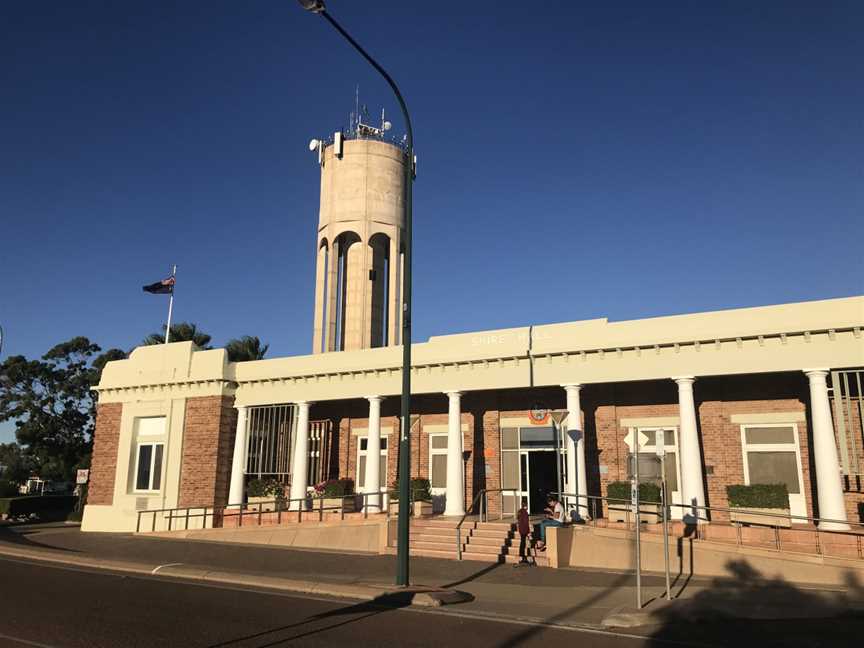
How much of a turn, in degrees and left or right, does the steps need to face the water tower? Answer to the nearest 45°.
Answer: approximately 180°

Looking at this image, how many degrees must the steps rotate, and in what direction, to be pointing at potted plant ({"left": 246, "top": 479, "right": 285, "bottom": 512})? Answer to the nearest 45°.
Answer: approximately 135° to its right

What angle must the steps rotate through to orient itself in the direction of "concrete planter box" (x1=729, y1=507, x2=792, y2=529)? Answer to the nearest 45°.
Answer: approximately 90° to its left

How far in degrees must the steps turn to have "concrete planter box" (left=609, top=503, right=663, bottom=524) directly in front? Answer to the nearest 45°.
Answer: approximately 90° to its left

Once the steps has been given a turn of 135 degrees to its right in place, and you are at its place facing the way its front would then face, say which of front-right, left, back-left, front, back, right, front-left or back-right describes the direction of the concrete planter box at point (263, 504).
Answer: front

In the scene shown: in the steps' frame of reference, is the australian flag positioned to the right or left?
on its right

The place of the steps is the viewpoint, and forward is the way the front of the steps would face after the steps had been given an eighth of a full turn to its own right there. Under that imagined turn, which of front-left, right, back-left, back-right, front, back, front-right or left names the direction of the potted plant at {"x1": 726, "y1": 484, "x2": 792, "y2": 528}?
back-left

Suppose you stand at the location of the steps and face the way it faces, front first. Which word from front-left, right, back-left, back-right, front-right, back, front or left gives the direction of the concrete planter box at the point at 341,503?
back-right

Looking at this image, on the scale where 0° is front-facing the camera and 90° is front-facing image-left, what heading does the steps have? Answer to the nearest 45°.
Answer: approximately 0°

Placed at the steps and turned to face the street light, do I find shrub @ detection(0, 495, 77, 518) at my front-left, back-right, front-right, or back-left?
back-right
